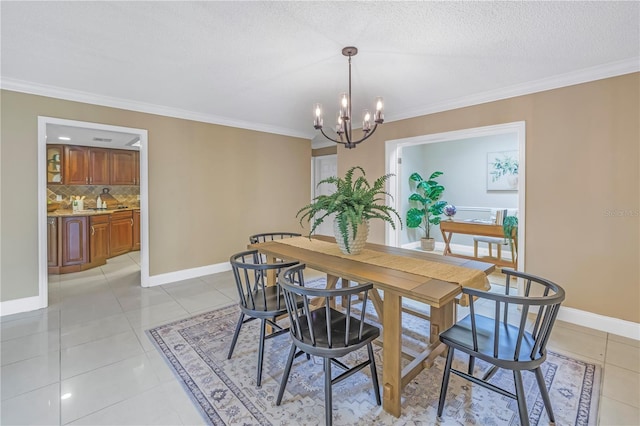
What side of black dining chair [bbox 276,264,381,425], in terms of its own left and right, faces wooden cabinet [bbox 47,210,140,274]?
left

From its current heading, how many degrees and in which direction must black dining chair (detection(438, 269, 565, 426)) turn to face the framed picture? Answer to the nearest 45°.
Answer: approximately 45° to its right

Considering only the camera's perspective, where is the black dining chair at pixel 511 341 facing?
facing away from the viewer and to the left of the viewer

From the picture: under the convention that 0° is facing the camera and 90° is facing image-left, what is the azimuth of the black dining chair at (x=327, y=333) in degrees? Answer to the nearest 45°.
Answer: approximately 225°
